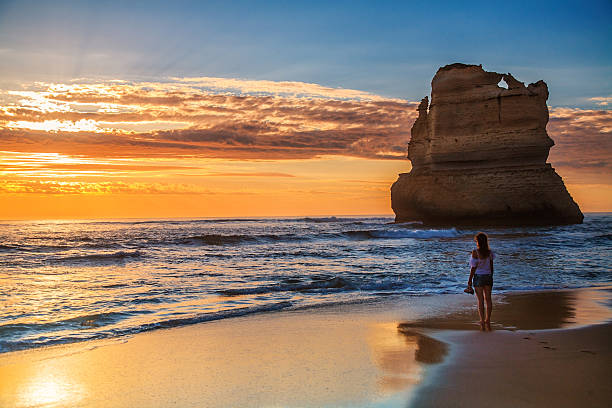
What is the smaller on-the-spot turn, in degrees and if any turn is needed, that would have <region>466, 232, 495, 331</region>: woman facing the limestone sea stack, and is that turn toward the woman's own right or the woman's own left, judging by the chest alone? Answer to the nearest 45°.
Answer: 0° — they already face it

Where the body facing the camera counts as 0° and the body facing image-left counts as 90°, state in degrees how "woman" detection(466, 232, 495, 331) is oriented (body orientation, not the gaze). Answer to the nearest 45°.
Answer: approximately 180°
